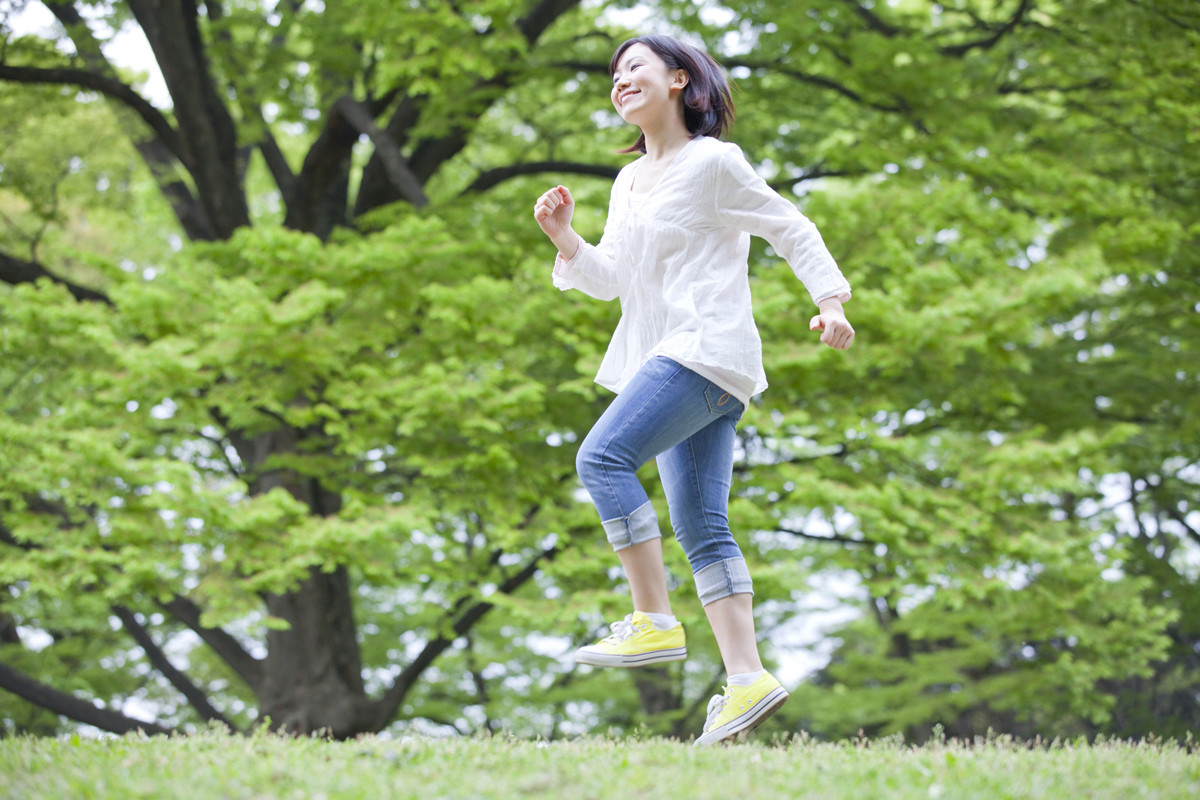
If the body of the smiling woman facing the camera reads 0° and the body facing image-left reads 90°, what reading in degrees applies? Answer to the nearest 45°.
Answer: approximately 45°

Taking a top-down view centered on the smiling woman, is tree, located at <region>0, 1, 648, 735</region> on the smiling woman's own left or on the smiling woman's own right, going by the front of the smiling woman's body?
on the smiling woman's own right
